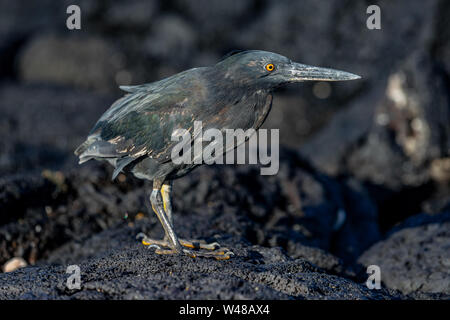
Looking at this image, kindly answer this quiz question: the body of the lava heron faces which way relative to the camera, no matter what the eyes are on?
to the viewer's right
